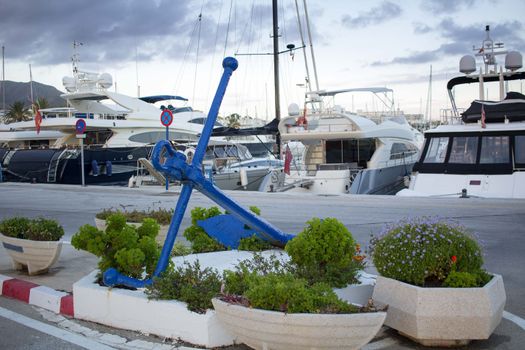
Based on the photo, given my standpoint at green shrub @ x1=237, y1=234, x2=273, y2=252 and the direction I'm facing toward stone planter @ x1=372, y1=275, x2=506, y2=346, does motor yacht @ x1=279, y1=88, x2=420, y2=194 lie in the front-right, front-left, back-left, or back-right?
back-left

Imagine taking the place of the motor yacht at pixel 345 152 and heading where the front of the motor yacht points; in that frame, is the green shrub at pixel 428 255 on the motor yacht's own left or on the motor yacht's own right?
on the motor yacht's own right

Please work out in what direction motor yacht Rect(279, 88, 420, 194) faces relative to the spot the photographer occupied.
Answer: facing away from the viewer and to the right of the viewer

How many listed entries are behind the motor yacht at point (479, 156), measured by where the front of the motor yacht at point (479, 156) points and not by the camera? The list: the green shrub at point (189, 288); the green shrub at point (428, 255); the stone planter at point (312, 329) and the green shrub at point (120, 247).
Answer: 4

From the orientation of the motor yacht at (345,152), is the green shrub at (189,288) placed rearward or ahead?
rearward

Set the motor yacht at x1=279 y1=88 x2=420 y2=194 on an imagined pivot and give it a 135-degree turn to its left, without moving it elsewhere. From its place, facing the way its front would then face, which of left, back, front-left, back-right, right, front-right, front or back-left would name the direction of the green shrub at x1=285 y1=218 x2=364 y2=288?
left

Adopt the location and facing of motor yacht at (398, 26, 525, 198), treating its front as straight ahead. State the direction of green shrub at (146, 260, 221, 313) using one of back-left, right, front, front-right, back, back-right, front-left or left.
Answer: back

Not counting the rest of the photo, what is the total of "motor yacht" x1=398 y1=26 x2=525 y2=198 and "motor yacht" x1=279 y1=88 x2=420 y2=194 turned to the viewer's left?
0

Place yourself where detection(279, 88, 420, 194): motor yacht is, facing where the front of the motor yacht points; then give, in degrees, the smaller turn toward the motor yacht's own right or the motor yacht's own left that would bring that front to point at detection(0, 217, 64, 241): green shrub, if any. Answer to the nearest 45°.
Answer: approximately 135° to the motor yacht's own right

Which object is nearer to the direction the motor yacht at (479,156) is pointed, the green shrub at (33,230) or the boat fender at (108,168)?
the boat fender

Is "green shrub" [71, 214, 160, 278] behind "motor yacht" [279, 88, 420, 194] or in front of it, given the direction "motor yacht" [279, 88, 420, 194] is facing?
behind

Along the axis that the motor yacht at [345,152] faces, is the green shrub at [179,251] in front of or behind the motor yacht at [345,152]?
behind

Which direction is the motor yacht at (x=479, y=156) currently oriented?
away from the camera

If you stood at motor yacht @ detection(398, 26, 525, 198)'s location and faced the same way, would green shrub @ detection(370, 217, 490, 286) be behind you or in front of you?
behind

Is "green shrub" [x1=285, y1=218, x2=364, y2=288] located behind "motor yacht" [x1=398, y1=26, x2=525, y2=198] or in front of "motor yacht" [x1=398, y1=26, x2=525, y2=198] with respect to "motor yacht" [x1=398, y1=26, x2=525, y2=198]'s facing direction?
behind

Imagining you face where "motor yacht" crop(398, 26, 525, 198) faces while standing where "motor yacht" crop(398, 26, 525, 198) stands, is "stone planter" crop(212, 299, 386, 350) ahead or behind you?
behind
